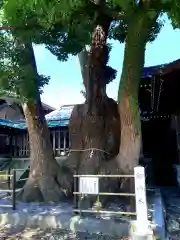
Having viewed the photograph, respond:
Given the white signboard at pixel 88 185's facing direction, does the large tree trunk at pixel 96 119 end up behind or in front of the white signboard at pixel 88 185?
behind

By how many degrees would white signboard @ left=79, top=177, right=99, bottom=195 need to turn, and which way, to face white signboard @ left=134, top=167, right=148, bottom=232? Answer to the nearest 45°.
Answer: approximately 45° to its left

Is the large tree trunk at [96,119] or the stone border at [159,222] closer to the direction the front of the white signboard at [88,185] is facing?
the stone border

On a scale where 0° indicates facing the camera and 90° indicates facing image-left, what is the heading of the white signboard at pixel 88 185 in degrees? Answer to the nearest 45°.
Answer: approximately 0°

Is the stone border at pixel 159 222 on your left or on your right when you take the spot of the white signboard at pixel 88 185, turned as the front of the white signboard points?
on your left
